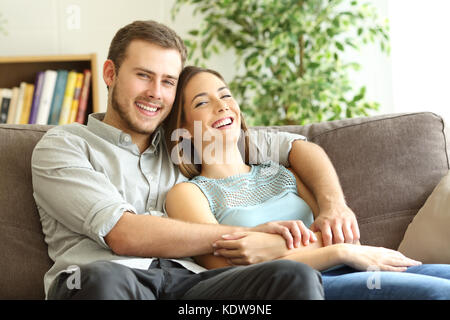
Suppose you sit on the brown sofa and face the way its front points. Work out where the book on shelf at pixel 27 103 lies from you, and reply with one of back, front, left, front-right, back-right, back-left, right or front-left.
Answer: back-right

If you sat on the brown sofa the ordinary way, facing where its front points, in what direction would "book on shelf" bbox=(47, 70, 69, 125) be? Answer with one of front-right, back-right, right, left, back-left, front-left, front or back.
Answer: back-right

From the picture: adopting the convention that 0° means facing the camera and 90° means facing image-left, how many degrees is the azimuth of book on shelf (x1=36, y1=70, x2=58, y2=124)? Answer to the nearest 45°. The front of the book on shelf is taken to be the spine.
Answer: approximately 0°

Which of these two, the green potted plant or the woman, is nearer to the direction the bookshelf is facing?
the woman

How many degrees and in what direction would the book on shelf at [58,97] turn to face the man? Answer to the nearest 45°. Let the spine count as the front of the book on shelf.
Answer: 0° — it already faces them

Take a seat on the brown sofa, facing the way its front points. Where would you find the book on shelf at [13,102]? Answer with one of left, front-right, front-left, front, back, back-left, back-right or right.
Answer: back-right

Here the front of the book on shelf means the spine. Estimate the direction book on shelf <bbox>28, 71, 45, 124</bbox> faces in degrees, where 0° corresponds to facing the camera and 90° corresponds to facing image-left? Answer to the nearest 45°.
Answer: approximately 0°

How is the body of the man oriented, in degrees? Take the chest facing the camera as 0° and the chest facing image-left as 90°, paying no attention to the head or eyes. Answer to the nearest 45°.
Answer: approximately 315°
